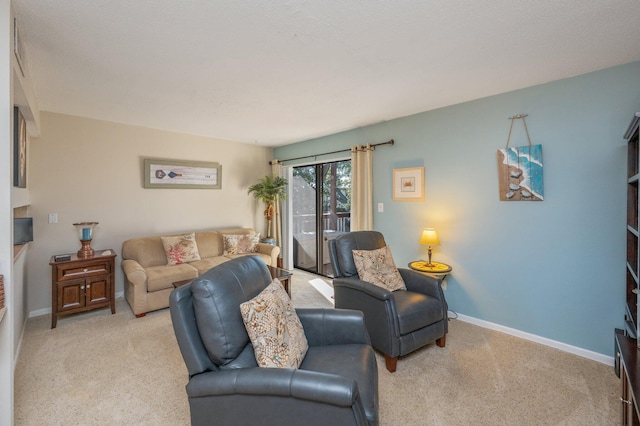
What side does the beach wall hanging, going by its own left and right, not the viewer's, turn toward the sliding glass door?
right

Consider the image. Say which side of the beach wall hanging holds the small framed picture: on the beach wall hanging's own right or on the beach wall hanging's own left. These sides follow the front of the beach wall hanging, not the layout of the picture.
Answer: on the beach wall hanging's own right

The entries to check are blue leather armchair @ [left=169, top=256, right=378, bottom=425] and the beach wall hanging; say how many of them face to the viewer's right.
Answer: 1

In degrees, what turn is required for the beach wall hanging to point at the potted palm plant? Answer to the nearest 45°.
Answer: approximately 90° to its right

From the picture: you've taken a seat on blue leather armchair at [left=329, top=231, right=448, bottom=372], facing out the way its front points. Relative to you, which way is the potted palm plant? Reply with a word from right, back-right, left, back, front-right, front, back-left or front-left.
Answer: back

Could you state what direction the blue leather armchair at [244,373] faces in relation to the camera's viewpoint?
facing to the right of the viewer

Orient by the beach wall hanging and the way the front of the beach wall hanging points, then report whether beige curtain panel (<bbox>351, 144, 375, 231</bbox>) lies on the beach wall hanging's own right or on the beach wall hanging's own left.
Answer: on the beach wall hanging's own right

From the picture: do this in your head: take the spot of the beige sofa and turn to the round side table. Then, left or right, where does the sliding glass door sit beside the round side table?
left

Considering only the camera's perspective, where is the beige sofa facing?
facing the viewer and to the right of the viewer

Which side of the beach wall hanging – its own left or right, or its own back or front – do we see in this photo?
front
